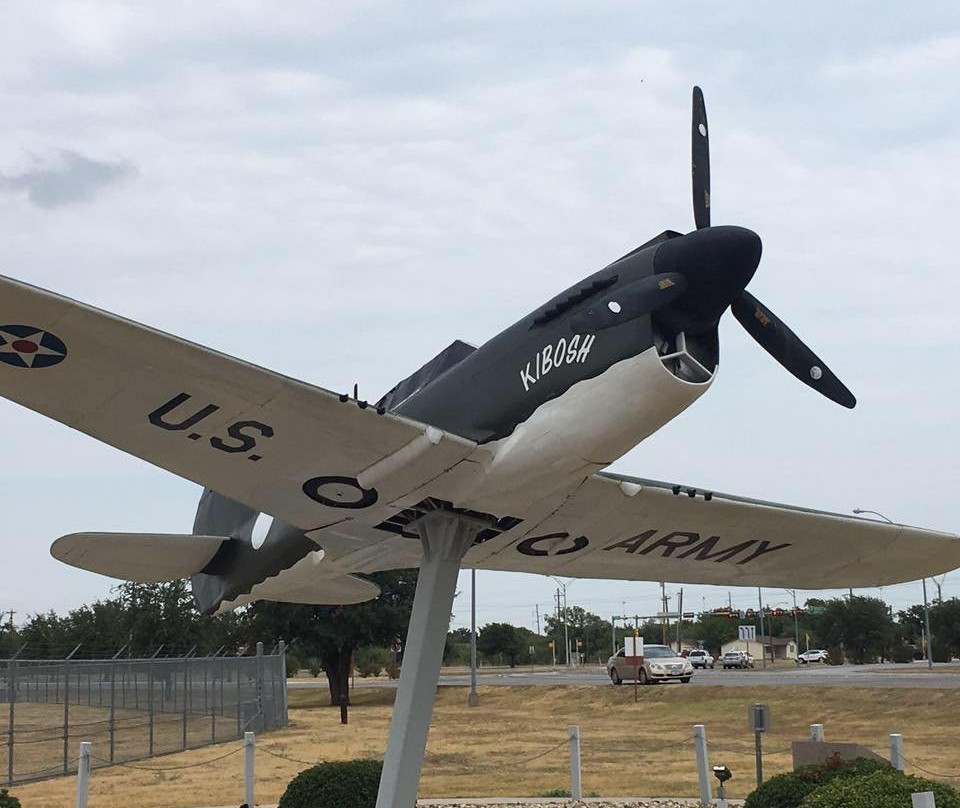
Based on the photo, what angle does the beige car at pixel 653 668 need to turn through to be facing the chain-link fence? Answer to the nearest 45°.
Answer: approximately 90° to its right

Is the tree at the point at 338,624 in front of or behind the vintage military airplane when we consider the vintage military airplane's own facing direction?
behind

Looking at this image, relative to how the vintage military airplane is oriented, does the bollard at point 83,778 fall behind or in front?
behind

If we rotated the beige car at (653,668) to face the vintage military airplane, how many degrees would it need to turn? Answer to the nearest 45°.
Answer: approximately 45° to its right

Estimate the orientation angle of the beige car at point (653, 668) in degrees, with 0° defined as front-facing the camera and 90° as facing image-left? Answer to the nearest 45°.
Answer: approximately 315°

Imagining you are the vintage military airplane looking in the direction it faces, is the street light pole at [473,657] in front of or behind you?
behind
